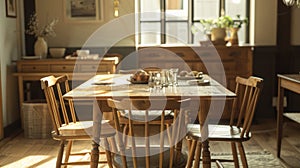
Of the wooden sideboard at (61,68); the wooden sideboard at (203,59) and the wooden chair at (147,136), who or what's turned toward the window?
the wooden chair

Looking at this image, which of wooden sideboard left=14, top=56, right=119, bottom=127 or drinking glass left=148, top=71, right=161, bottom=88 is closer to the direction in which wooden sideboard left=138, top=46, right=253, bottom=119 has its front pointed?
the drinking glass

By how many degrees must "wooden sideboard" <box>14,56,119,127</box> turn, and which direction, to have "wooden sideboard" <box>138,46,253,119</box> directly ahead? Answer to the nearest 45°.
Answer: approximately 90° to its left

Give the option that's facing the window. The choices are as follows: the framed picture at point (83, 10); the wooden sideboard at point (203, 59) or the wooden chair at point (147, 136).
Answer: the wooden chair

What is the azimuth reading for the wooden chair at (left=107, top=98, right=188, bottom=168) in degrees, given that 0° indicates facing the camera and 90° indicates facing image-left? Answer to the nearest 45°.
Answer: approximately 180°

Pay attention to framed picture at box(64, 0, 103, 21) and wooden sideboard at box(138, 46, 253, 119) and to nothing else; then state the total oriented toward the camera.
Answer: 2

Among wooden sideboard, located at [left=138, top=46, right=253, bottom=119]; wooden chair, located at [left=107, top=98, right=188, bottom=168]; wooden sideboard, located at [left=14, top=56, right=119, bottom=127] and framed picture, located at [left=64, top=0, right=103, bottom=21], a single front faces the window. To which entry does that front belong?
the wooden chair

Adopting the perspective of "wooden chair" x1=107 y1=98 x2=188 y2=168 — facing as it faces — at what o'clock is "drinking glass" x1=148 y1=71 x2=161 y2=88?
The drinking glass is roughly at 12 o'clock from the wooden chair.

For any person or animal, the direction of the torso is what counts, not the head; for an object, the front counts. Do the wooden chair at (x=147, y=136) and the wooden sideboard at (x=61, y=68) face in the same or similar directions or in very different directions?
very different directions

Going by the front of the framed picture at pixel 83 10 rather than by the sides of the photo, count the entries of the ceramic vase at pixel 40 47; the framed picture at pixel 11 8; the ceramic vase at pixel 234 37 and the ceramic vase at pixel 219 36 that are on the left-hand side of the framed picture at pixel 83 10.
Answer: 2

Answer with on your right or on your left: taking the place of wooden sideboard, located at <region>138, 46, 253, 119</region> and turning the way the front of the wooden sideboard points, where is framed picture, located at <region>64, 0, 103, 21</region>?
on your right
